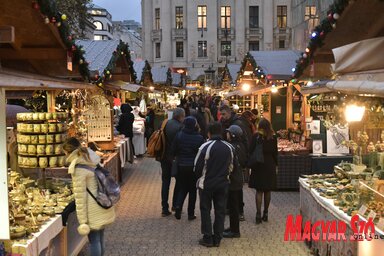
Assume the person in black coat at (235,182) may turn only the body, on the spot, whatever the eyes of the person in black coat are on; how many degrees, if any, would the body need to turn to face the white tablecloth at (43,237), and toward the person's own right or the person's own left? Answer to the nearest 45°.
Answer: approximately 45° to the person's own left

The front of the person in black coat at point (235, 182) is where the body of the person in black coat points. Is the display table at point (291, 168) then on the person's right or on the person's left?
on the person's right

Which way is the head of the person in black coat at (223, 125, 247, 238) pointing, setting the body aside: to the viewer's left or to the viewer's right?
to the viewer's left

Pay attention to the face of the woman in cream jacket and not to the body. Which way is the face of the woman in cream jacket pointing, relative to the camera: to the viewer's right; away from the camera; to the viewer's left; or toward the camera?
to the viewer's left
